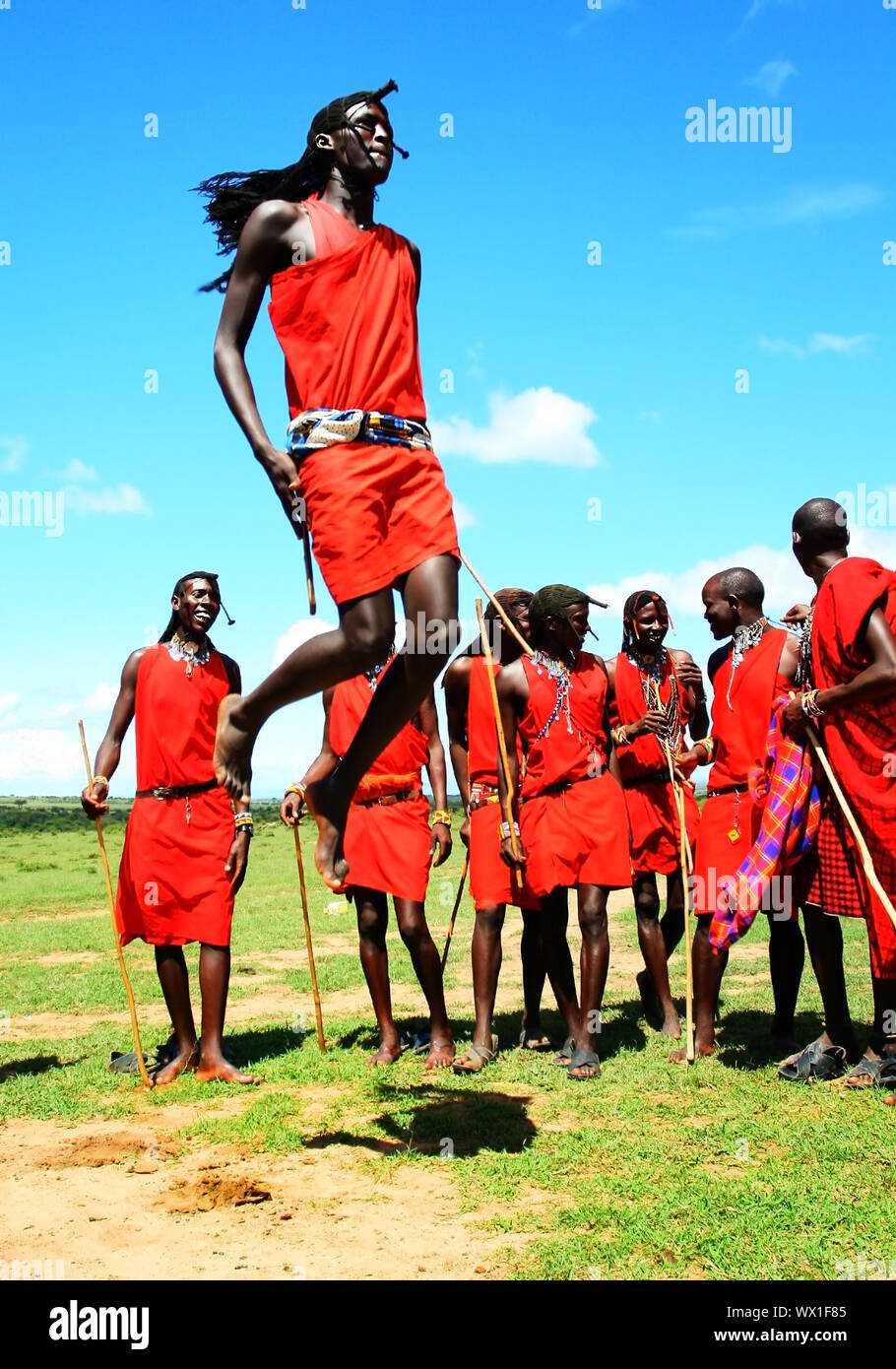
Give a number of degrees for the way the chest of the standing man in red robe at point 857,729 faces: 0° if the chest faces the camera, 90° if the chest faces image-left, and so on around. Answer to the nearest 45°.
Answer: approximately 90°

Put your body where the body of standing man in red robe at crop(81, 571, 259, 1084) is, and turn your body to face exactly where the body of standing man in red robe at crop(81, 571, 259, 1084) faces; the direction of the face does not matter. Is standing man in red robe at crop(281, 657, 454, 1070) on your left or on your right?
on your left

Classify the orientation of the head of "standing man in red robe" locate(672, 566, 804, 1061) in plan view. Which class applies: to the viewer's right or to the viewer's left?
to the viewer's left

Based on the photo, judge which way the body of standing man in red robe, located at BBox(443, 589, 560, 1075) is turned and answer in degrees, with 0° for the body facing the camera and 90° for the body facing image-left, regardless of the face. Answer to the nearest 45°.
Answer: approximately 0°

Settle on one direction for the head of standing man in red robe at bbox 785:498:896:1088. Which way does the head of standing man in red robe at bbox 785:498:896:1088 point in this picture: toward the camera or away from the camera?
away from the camera

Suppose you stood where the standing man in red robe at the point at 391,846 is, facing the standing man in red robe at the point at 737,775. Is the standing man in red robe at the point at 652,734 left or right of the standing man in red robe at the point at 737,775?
left

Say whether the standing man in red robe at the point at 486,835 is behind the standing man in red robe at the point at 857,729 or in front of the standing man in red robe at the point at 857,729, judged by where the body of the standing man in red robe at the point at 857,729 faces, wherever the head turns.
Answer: in front
